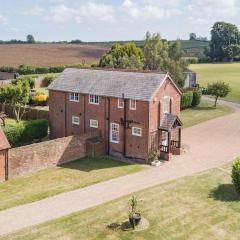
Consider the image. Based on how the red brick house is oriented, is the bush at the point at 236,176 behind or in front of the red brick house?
in front

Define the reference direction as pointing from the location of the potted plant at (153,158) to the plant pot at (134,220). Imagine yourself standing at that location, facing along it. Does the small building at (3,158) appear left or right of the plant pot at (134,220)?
right

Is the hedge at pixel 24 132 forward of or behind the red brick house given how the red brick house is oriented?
behind

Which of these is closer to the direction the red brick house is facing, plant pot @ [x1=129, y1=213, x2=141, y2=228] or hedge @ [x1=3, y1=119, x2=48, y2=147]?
the plant pot

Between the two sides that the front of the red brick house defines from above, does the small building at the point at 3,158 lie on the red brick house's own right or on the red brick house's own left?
on the red brick house's own right

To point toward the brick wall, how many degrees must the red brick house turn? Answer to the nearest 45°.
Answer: approximately 90° to its right
